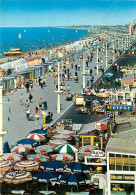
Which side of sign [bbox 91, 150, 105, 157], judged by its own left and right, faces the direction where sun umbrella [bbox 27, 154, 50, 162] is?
right

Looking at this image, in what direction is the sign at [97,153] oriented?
toward the camera

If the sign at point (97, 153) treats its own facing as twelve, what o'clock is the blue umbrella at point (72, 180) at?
The blue umbrella is roughly at 1 o'clock from the sign.

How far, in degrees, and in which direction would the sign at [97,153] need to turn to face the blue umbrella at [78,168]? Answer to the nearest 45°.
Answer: approximately 45° to its right

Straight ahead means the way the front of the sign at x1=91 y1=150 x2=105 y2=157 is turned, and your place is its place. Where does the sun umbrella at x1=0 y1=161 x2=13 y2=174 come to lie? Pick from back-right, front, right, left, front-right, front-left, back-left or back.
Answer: right

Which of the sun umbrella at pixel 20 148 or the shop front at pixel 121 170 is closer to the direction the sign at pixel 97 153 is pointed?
the shop front

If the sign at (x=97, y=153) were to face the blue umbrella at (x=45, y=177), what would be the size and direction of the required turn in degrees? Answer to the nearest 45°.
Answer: approximately 45° to its right

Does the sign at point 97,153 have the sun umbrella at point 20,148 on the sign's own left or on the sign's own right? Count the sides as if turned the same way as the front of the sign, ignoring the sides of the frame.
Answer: on the sign's own right

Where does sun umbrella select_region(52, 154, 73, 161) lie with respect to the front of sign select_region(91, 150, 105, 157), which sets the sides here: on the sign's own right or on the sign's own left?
on the sign's own right

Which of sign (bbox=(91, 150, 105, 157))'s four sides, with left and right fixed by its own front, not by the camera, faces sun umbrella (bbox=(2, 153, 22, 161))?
right
